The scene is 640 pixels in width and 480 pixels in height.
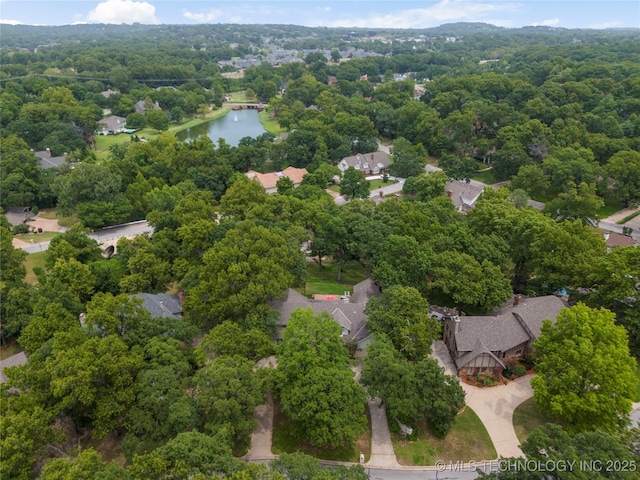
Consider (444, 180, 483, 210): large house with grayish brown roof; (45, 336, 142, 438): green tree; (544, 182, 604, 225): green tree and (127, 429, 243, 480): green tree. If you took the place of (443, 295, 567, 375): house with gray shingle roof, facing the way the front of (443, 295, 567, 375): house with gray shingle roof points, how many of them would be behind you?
2

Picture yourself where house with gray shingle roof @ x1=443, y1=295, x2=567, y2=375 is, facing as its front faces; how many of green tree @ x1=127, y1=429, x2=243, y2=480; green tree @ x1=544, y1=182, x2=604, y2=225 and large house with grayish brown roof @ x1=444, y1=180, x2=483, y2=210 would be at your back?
2

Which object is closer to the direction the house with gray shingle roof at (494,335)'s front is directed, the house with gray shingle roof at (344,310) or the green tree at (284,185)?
the house with gray shingle roof

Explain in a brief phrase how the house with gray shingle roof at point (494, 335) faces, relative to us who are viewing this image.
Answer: facing the viewer

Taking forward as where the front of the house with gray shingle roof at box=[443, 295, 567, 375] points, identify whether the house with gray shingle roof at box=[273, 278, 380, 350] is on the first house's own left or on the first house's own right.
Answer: on the first house's own right

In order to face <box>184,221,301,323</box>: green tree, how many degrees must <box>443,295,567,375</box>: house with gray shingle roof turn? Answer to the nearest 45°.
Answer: approximately 90° to its right

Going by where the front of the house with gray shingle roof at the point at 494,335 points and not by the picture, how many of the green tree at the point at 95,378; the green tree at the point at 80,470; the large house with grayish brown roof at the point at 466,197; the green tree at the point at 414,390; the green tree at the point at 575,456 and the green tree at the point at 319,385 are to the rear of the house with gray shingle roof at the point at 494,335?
1

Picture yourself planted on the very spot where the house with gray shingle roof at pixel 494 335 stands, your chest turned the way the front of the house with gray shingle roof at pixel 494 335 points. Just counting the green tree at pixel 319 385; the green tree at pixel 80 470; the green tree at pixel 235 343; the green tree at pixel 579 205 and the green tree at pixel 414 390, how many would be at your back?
1

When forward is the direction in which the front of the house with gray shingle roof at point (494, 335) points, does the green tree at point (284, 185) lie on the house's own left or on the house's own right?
on the house's own right

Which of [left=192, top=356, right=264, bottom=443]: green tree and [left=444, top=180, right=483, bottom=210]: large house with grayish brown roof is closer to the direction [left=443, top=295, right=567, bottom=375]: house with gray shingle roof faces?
the green tree

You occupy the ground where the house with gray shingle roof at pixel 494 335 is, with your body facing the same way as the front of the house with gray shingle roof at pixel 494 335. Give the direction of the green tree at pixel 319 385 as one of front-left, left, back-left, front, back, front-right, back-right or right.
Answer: front-right

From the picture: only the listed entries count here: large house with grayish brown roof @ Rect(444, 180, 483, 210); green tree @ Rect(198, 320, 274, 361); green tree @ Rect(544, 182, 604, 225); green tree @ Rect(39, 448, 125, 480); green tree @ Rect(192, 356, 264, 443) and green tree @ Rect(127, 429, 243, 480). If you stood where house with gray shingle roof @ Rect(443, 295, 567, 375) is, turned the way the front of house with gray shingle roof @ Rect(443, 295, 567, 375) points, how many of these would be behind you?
2

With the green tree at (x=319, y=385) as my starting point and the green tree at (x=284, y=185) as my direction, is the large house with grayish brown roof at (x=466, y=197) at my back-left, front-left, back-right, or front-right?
front-right

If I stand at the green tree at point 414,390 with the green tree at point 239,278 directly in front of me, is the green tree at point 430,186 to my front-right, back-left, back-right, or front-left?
front-right

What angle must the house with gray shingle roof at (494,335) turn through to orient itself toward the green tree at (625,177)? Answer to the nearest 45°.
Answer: approximately 180°

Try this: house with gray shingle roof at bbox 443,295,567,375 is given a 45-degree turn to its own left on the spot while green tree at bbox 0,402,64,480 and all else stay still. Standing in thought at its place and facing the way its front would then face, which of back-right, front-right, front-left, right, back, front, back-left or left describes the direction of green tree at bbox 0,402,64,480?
right

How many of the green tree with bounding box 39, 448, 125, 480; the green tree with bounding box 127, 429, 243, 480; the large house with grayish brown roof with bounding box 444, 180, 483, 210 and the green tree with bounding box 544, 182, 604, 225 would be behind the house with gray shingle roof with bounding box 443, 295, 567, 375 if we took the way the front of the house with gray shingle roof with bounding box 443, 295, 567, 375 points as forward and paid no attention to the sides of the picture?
2

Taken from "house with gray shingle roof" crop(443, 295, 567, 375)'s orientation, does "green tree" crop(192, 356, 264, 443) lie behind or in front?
in front

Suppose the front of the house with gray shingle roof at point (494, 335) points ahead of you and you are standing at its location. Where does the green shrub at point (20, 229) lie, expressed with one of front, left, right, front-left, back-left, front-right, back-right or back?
right

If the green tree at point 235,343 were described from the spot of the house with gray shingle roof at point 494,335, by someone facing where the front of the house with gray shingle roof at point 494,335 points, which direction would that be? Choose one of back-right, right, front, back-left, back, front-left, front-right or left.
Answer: front-right

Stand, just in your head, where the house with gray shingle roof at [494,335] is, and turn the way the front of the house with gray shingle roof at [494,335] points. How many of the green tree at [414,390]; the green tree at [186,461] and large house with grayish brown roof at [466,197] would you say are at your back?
1

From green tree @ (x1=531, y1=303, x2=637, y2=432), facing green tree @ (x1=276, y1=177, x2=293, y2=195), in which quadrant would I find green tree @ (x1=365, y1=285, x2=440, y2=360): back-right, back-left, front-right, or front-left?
front-left

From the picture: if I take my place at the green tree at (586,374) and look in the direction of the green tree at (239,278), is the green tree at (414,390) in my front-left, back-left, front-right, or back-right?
front-left
